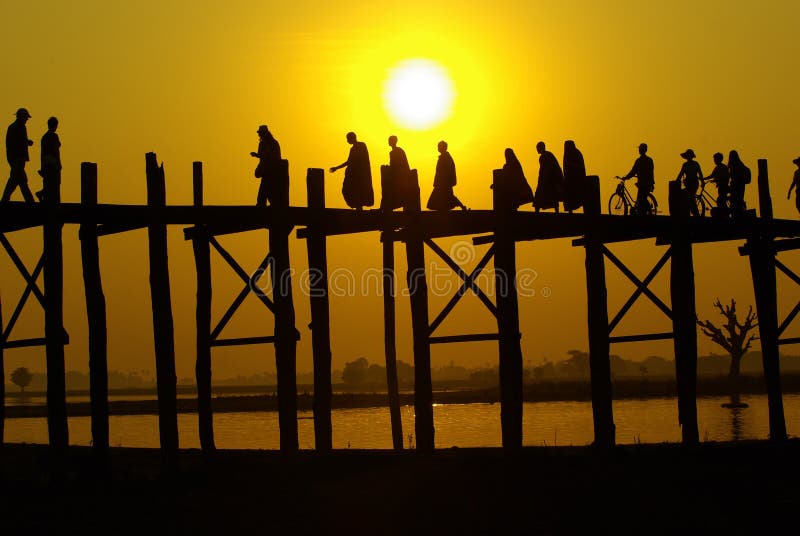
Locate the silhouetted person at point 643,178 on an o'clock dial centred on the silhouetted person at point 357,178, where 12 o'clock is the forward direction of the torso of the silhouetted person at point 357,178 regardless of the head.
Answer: the silhouetted person at point 643,178 is roughly at 5 o'clock from the silhouetted person at point 357,178.

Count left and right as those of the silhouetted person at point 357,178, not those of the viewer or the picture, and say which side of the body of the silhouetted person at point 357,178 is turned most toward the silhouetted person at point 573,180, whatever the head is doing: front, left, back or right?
back

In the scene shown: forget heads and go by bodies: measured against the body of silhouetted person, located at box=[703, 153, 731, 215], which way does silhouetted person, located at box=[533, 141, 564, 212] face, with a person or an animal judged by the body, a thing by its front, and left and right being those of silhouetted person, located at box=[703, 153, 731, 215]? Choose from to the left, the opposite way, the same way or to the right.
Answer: the same way

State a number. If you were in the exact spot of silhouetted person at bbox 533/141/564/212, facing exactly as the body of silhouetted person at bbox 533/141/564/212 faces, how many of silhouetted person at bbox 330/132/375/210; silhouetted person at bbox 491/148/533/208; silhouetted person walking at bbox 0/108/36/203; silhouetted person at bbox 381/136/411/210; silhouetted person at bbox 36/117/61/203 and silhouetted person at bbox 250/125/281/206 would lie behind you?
0

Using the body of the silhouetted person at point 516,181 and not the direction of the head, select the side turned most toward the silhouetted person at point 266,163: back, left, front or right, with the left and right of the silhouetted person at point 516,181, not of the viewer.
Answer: front

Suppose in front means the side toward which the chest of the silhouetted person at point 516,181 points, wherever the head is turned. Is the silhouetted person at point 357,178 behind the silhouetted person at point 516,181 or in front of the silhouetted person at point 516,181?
in front

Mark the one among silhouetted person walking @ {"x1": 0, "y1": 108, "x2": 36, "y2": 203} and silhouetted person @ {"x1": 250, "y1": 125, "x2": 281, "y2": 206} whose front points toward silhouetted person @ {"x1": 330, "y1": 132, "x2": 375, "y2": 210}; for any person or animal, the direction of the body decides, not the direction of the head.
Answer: the silhouetted person walking

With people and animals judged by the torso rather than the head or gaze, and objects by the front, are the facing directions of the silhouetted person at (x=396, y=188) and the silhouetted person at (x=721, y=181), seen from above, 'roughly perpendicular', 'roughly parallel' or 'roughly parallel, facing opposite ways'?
roughly parallel

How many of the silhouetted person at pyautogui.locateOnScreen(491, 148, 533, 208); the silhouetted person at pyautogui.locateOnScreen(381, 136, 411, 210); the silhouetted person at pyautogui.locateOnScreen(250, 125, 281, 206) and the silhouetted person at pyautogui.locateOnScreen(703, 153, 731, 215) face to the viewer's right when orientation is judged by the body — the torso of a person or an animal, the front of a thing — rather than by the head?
0

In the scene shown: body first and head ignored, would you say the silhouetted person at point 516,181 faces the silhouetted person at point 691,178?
no

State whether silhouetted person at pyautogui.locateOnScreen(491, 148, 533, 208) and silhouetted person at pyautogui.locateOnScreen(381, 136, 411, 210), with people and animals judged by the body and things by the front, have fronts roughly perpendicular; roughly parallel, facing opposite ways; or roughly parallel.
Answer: roughly parallel

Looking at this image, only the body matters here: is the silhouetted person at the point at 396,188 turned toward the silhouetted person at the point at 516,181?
no

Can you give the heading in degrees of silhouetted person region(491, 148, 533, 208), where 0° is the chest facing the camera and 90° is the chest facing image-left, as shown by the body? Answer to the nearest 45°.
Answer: approximately 90°

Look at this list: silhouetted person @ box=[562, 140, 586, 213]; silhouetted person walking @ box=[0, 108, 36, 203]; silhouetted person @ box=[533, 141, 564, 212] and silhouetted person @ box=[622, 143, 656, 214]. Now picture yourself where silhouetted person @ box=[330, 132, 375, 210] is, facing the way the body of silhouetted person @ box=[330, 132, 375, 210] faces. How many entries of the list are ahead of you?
1

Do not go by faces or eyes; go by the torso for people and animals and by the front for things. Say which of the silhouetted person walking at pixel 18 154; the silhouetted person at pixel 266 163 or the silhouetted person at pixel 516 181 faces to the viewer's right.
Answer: the silhouetted person walking

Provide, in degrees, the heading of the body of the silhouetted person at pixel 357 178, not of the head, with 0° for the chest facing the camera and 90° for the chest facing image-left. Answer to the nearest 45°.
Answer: approximately 90°

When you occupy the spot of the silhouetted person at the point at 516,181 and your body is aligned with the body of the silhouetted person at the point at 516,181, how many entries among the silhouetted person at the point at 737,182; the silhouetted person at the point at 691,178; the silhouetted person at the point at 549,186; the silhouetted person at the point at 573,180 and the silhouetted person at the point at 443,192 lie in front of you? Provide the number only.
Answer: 1

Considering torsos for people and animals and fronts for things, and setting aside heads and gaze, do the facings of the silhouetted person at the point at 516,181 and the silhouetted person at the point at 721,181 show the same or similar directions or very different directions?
same or similar directions

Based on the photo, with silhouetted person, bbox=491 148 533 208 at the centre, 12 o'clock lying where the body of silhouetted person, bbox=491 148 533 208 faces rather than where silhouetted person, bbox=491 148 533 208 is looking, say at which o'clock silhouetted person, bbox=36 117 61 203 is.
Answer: silhouetted person, bbox=36 117 61 203 is roughly at 11 o'clock from silhouetted person, bbox=491 148 533 208.

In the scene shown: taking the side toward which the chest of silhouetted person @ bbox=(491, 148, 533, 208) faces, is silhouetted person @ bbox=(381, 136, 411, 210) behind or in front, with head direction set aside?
in front

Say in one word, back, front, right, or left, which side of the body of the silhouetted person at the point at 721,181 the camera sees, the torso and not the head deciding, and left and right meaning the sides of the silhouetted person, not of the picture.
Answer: left
